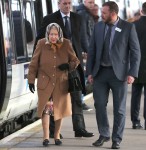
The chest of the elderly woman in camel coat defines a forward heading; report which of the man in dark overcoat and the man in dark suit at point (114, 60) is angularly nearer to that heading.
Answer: the man in dark suit

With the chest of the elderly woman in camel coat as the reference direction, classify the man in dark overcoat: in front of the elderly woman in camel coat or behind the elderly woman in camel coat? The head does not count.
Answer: behind

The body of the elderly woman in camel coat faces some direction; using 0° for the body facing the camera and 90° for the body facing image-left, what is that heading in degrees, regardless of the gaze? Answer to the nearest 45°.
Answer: approximately 0°

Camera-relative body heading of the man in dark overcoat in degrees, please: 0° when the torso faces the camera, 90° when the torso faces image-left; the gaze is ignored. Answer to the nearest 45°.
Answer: approximately 315°

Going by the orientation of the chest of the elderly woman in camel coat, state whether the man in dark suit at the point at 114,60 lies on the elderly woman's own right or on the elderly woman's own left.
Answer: on the elderly woman's own left
